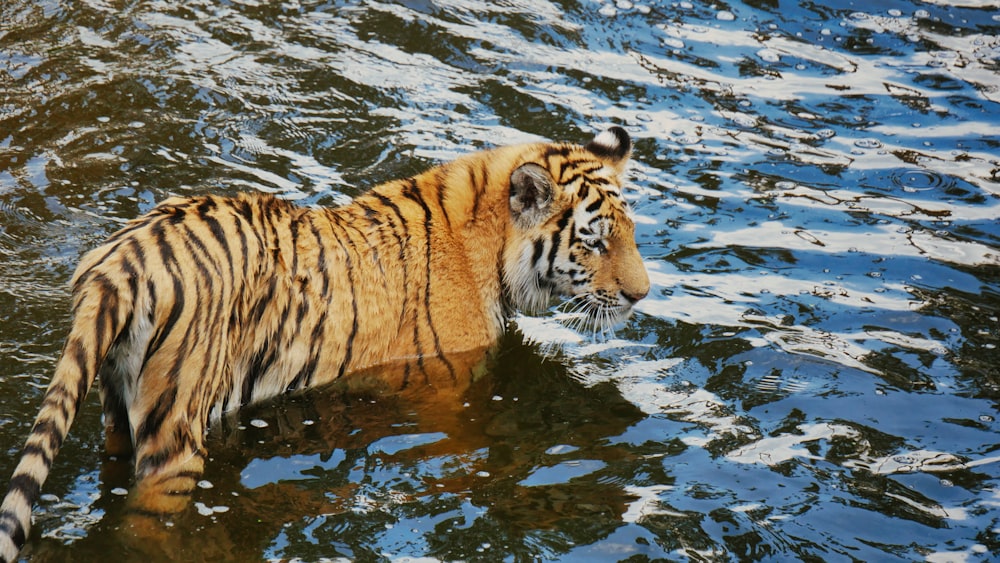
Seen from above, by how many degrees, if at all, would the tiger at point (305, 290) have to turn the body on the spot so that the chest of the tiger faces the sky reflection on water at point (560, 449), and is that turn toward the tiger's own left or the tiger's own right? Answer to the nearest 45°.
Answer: approximately 45° to the tiger's own right

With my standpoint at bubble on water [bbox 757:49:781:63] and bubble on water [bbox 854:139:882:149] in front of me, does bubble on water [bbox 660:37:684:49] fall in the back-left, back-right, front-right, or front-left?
back-right

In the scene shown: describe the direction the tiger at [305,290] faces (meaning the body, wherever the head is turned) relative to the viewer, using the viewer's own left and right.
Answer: facing away from the viewer and to the right of the viewer

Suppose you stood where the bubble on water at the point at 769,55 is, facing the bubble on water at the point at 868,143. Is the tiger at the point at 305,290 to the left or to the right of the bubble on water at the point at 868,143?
right

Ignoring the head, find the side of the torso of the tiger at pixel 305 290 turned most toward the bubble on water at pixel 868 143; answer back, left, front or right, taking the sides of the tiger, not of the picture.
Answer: front

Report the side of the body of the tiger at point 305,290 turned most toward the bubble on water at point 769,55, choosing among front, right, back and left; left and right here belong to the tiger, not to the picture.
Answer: front

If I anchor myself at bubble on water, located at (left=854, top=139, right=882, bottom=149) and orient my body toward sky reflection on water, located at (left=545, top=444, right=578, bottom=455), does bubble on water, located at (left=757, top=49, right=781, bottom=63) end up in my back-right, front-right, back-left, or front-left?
back-right
